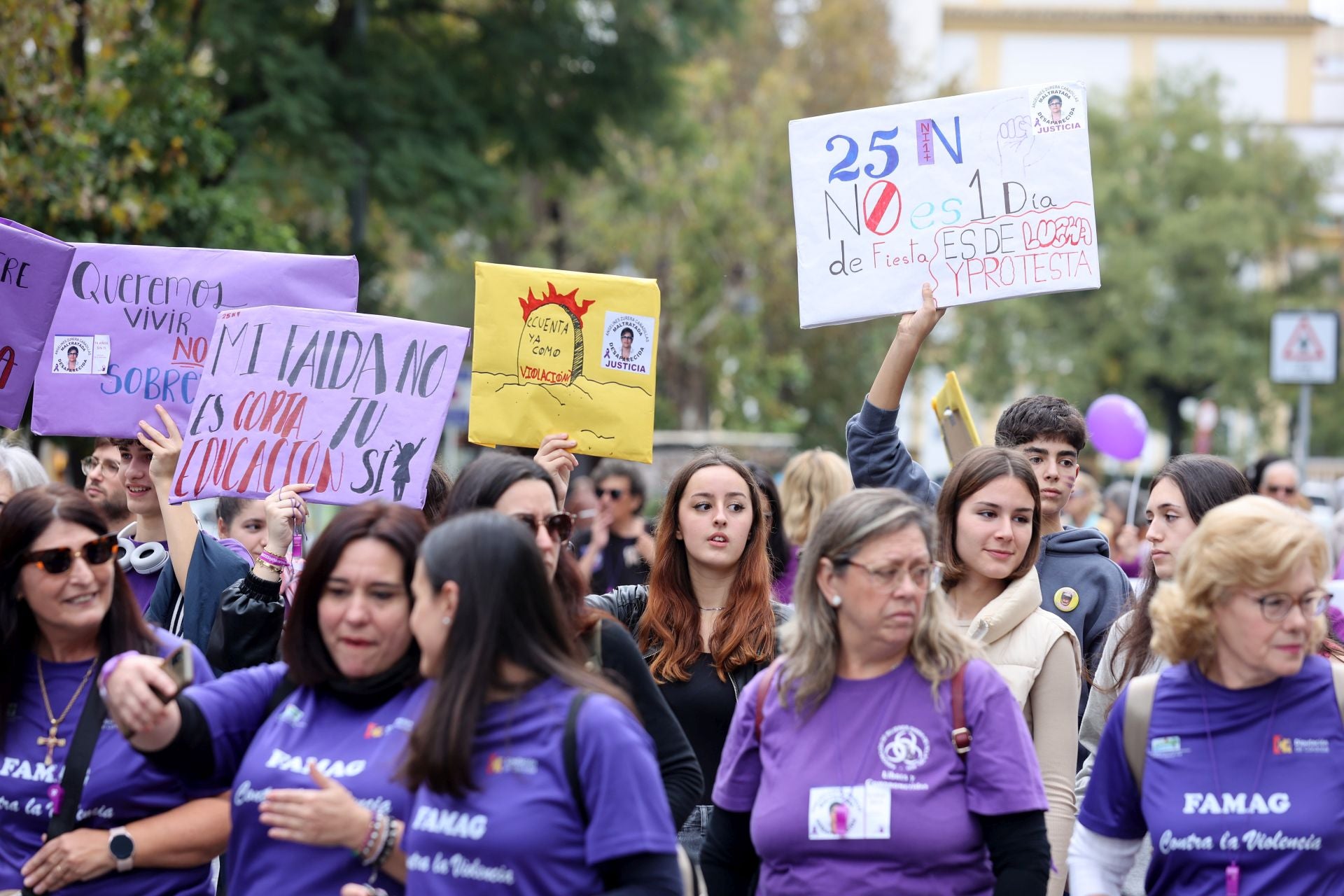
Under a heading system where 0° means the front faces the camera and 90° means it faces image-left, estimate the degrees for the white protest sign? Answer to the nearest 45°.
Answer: approximately 0°

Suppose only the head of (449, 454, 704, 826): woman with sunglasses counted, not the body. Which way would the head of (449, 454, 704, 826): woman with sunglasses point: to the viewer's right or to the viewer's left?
to the viewer's right

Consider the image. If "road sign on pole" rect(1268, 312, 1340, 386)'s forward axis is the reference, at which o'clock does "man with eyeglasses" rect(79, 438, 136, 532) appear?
The man with eyeglasses is roughly at 1 o'clock from the road sign on pole.

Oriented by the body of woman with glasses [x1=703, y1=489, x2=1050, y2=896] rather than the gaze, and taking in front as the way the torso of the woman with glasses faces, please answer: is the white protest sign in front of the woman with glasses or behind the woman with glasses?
behind

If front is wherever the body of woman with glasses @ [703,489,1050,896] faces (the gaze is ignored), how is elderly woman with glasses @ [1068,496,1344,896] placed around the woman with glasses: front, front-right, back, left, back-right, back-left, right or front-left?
left

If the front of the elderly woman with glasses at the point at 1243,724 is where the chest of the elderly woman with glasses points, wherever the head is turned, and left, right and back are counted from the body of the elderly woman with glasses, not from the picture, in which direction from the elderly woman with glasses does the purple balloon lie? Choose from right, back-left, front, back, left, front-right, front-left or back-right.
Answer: back

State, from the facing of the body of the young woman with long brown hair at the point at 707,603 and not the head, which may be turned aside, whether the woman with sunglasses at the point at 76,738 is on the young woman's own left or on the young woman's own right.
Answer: on the young woman's own right

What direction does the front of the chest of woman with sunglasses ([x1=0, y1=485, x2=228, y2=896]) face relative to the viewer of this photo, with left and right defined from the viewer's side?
facing the viewer

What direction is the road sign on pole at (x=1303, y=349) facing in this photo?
toward the camera

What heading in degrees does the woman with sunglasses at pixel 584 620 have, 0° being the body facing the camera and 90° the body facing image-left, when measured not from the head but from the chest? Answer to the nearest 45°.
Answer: approximately 315°

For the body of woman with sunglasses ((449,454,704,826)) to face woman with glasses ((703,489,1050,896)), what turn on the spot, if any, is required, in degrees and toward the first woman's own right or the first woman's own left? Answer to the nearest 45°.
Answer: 0° — they already face them

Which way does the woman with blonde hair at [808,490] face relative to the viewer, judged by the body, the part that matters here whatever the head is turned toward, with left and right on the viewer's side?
facing away from the viewer
